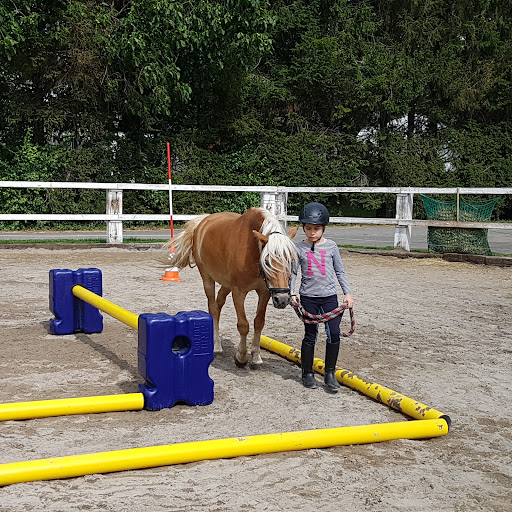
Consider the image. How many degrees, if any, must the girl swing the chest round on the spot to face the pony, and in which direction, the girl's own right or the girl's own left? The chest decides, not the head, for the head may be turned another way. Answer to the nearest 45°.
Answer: approximately 135° to the girl's own right

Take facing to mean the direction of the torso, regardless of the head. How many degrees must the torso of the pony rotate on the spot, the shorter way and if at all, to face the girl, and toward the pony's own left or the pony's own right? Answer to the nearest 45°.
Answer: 0° — it already faces them

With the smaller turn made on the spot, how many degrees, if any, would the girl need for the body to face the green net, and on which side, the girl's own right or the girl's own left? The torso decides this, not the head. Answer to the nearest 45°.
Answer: approximately 180°

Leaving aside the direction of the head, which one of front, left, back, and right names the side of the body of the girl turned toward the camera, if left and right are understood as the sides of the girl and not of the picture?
front

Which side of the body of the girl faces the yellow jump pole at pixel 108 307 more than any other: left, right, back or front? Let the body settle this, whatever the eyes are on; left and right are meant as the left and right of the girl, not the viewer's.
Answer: right

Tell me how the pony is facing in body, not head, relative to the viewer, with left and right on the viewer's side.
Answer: facing the viewer and to the right of the viewer

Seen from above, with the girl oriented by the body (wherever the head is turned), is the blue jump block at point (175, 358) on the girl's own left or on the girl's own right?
on the girl's own right

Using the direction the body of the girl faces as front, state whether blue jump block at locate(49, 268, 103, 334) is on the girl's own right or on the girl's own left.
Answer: on the girl's own right

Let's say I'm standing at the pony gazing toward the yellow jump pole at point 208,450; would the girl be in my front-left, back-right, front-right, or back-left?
front-left

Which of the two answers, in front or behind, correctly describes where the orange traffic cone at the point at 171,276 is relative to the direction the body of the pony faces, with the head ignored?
behind

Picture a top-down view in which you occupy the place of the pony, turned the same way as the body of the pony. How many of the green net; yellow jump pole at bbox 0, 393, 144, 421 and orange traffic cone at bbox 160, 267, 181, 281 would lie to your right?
1

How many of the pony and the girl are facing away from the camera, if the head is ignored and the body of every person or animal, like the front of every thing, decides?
0

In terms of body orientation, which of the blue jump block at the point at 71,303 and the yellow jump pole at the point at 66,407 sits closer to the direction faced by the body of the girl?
the yellow jump pole

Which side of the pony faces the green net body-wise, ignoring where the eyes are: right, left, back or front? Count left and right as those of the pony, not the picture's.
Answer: left

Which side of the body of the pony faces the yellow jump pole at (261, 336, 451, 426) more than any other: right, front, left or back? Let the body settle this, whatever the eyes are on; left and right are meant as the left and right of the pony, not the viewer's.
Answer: front
